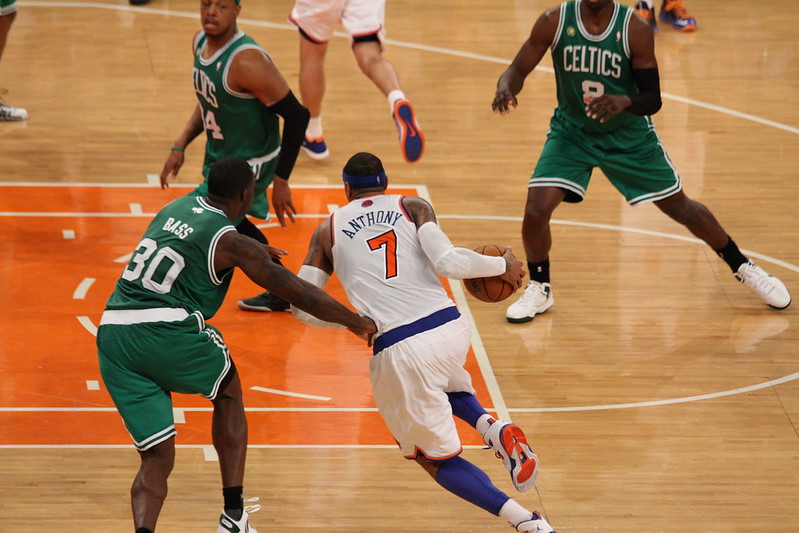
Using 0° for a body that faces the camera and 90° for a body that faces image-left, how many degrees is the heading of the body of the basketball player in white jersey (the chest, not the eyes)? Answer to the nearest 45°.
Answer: approximately 180°
